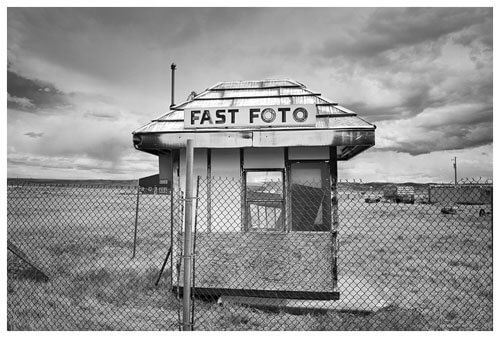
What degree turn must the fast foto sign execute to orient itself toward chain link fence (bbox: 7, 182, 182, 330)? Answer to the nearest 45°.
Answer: approximately 90° to its right

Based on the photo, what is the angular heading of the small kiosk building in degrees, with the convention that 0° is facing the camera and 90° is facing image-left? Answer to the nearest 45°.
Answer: approximately 0°

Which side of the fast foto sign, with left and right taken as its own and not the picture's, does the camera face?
front
